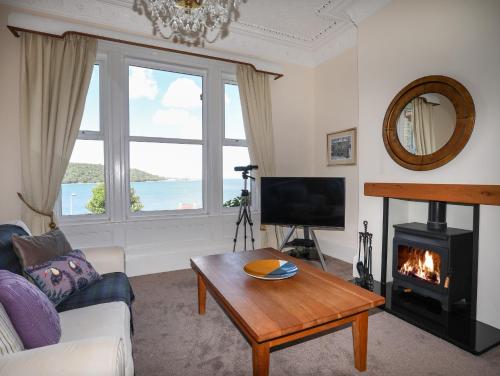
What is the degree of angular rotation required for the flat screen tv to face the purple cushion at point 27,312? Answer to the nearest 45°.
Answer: approximately 45° to its right

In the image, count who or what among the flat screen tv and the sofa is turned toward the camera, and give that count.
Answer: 1

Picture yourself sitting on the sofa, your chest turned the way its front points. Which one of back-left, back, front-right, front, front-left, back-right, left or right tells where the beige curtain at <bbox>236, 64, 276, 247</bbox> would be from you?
front-left

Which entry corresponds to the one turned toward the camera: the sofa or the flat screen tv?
the flat screen tv

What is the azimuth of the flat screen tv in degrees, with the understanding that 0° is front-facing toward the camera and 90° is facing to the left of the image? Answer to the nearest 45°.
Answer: approximately 0°

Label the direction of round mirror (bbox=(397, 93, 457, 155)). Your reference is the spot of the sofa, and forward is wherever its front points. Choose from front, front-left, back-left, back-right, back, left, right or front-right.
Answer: front

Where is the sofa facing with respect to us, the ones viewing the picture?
facing to the right of the viewer

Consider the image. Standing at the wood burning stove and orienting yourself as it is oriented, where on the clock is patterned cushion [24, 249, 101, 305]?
The patterned cushion is roughly at 12 o'clock from the wood burning stove.

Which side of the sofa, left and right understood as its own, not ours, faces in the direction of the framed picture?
front

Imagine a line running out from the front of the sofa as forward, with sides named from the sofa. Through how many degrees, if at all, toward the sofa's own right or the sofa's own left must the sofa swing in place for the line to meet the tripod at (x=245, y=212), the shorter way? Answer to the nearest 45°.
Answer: approximately 45° to the sofa's own left

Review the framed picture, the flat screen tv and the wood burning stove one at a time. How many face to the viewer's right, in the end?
0

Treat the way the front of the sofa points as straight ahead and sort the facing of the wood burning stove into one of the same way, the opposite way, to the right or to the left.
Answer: the opposite way

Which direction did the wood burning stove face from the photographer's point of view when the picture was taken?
facing the viewer and to the left of the viewer

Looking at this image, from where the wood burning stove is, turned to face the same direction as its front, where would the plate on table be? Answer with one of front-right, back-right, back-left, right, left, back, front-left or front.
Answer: front

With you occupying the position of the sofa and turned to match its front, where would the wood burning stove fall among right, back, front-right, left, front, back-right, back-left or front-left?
front
